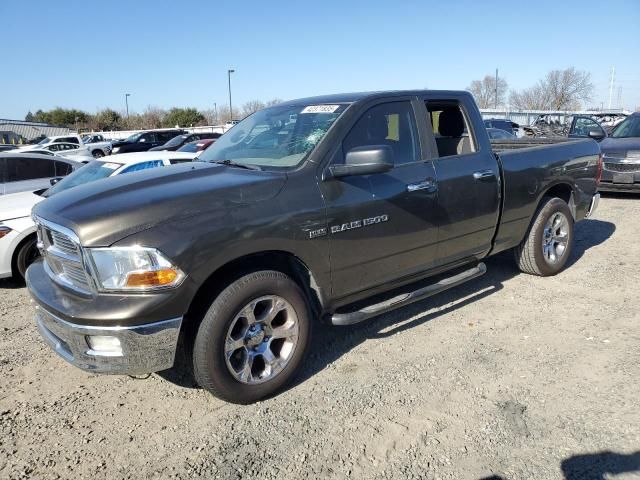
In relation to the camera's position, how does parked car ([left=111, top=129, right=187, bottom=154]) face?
facing the viewer and to the left of the viewer

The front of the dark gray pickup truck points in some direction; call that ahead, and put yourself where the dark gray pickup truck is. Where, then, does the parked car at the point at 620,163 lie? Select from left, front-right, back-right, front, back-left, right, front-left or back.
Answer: back

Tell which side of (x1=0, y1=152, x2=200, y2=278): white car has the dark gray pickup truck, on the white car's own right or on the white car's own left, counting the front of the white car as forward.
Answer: on the white car's own left

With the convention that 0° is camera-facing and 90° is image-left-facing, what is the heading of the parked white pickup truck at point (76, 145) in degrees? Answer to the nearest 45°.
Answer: approximately 90°

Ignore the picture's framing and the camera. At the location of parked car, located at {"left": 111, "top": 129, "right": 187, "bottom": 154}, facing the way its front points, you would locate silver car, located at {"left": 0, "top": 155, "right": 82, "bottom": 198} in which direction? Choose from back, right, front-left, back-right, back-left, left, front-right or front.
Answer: front-left

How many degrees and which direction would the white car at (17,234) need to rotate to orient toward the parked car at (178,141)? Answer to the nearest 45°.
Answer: approximately 135° to its right

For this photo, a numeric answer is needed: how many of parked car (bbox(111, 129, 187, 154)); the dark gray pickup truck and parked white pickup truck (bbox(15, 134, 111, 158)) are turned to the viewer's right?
0

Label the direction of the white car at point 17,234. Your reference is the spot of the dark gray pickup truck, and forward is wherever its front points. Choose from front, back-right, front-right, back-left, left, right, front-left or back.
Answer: right

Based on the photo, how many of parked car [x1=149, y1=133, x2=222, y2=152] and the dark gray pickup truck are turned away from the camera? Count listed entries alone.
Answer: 0

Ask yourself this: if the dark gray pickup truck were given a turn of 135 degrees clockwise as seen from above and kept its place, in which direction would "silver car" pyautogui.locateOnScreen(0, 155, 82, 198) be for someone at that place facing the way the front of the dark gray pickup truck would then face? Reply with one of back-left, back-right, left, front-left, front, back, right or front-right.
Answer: front-left
